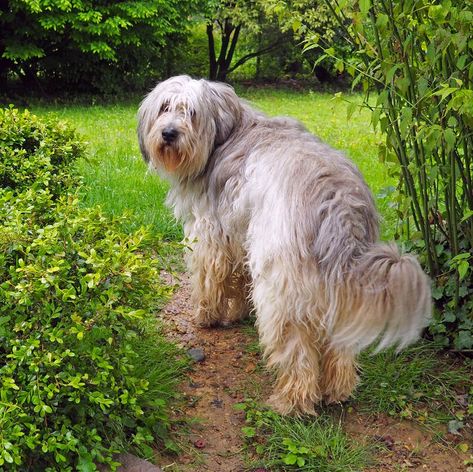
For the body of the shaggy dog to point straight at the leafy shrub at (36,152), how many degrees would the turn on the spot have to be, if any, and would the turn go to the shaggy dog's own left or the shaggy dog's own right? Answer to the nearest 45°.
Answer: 0° — it already faces it

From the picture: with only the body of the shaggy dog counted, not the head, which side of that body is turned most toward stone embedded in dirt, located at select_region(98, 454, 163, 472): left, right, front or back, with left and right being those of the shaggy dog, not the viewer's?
left

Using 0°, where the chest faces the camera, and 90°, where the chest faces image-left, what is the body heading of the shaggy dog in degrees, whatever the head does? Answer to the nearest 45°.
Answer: approximately 135°

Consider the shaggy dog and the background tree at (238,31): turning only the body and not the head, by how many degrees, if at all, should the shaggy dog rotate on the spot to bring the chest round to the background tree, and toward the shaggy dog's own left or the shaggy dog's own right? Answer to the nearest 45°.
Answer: approximately 45° to the shaggy dog's own right

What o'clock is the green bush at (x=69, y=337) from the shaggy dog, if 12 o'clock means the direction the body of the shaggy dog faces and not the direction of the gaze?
The green bush is roughly at 9 o'clock from the shaggy dog.

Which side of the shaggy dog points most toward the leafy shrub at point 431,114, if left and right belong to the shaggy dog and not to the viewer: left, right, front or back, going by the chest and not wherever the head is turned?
right

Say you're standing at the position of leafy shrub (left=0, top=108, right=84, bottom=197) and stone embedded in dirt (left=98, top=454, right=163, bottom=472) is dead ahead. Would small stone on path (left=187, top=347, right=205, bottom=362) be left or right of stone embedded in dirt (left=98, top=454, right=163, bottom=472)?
left
